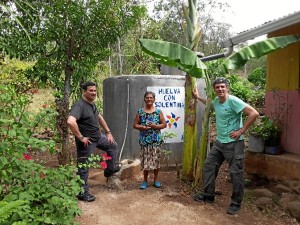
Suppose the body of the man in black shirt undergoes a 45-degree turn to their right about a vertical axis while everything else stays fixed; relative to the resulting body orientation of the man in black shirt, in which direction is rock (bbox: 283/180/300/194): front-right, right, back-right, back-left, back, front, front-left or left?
left

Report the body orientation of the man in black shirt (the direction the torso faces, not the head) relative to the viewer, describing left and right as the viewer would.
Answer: facing the viewer and to the right of the viewer

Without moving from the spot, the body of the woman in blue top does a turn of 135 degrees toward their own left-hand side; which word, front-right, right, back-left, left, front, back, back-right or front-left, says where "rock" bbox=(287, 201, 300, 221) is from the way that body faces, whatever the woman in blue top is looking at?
front-right

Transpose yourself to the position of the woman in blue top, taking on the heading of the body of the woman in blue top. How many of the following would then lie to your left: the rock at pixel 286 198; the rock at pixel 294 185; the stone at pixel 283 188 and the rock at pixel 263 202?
4

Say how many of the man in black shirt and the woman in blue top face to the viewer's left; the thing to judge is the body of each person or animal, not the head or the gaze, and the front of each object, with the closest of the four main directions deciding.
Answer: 0

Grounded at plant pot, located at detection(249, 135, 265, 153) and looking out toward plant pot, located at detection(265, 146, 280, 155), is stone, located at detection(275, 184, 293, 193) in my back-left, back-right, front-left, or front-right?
front-right

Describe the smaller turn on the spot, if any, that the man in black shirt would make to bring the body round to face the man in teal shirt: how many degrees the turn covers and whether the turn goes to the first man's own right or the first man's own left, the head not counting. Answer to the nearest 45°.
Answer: approximately 45° to the first man's own left

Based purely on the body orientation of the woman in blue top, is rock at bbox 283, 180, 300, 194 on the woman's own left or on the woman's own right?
on the woman's own left

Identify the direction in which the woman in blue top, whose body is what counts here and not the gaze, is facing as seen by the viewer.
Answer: toward the camera

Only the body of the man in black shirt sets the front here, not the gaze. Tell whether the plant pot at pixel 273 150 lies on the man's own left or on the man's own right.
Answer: on the man's own left

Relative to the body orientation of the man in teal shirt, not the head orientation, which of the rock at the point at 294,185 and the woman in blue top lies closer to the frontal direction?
the woman in blue top

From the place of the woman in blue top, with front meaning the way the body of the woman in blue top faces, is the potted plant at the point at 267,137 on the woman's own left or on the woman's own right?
on the woman's own left
